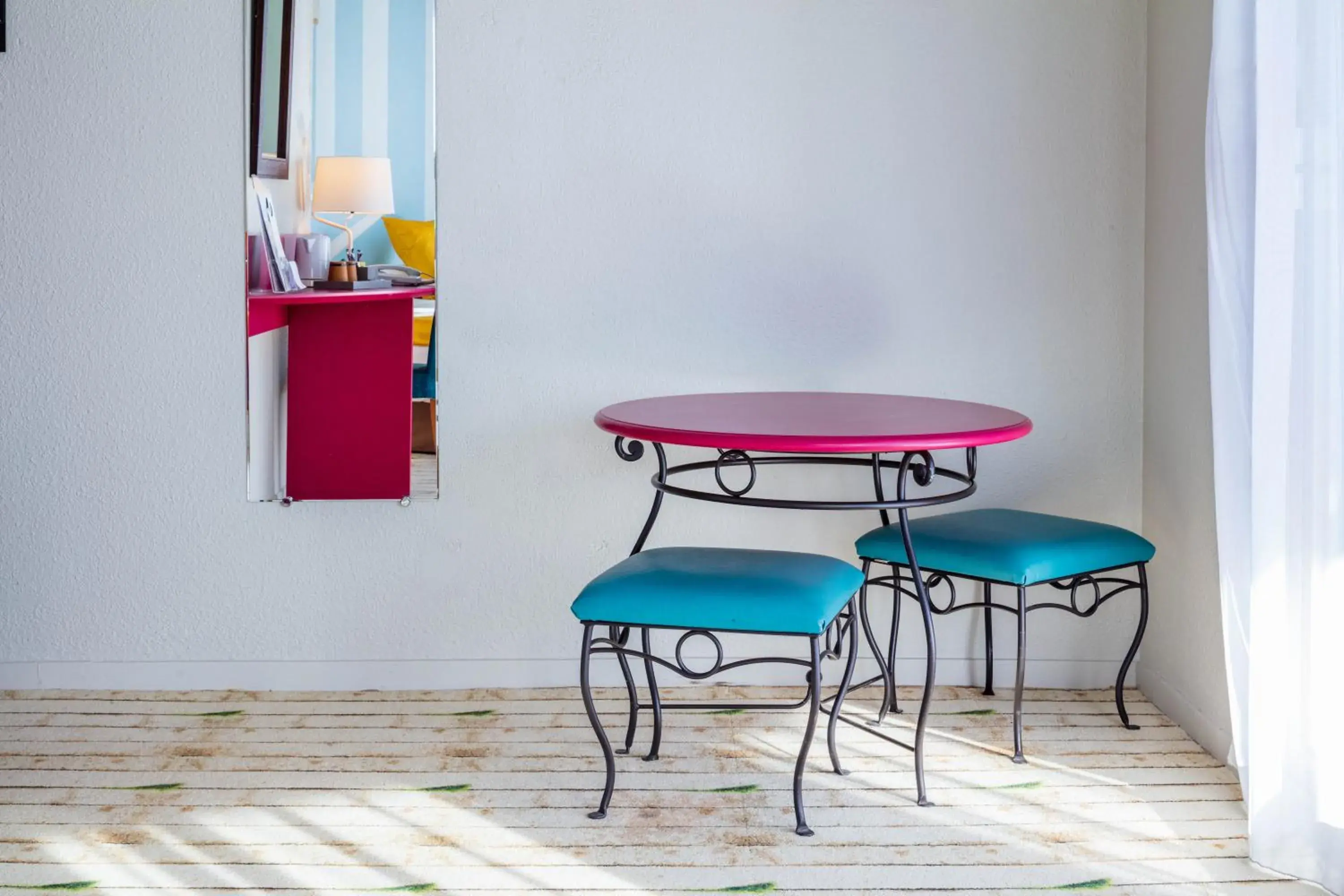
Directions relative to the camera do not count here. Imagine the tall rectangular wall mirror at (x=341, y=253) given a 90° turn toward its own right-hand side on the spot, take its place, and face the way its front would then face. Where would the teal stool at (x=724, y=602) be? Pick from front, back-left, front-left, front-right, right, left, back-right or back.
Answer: back-left

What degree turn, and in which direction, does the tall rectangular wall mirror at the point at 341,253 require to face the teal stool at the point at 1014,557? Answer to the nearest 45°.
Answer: approximately 45° to its left

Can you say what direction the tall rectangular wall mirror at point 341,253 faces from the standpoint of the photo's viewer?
facing the viewer

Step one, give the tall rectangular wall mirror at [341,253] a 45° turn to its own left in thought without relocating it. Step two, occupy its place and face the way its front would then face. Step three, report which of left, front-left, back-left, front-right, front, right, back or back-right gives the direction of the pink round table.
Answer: front

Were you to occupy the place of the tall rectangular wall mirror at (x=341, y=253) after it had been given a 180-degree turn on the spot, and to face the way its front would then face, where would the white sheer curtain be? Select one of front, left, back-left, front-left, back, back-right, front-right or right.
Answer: back-right
